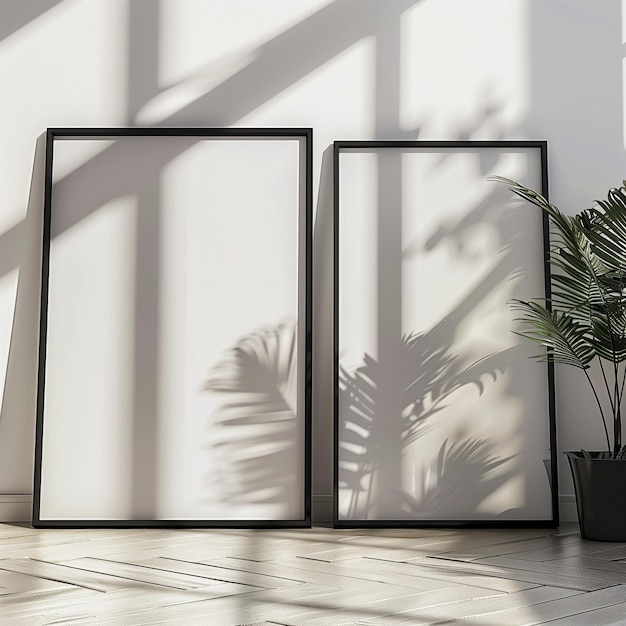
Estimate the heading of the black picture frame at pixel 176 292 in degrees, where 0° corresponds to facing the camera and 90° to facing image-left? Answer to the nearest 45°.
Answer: approximately 0°

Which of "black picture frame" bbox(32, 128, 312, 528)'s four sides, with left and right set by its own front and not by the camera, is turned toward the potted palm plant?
left

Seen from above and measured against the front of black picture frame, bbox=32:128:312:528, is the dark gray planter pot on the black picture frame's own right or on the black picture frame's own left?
on the black picture frame's own left

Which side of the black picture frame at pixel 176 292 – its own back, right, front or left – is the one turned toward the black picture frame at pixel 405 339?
left

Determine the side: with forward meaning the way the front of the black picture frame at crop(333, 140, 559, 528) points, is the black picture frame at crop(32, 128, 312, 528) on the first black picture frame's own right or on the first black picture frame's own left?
on the first black picture frame's own right

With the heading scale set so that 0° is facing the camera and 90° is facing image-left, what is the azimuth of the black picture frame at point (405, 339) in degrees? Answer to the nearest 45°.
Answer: approximately 0°

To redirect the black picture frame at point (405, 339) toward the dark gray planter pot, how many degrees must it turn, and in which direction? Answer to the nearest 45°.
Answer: approximately 45° to its left

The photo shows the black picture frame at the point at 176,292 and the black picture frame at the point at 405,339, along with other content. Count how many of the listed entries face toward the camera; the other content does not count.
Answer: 2

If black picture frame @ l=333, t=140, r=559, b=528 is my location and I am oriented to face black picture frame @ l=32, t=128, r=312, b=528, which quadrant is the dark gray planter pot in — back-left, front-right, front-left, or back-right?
back-left
